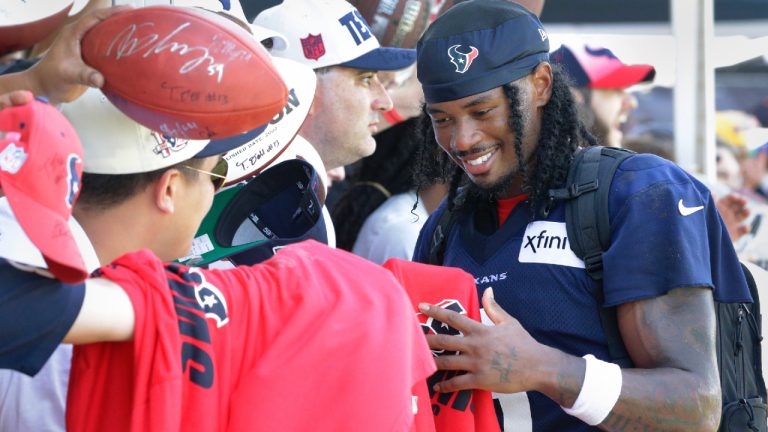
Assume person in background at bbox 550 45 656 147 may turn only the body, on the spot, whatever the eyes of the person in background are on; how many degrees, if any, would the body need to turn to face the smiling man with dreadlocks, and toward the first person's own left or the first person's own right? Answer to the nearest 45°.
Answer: approximately 90° to the first person's own right

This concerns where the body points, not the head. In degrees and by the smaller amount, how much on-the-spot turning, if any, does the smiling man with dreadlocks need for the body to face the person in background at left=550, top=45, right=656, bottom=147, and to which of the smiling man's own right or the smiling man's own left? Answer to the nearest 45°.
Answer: approximately 135° to the smiling man's own right

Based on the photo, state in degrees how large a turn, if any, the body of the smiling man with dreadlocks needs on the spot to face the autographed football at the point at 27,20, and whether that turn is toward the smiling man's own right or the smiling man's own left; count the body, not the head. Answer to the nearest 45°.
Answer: approximately 90° to the smiling man's own right

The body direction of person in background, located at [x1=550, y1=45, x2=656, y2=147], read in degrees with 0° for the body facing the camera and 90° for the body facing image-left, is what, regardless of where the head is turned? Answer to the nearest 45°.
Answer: approximately 270°

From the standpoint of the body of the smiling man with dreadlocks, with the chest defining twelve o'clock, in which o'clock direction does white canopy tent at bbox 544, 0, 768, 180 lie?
The white canopy tent is roughly at 5 o'clock from the smiling man with dreadlocks.

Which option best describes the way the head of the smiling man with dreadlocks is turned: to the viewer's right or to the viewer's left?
to the viewer's left

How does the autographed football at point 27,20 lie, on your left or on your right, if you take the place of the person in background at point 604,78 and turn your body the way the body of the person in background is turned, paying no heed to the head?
on your right

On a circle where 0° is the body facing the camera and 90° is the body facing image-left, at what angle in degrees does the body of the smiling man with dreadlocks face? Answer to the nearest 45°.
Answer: approximately 45°
